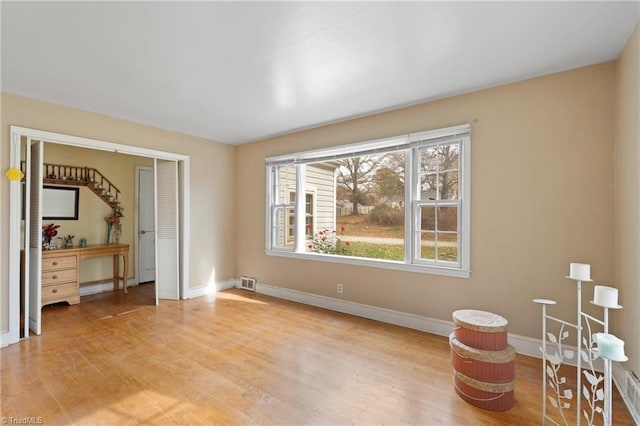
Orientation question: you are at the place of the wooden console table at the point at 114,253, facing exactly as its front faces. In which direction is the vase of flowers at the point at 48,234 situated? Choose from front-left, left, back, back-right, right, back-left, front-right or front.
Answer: right

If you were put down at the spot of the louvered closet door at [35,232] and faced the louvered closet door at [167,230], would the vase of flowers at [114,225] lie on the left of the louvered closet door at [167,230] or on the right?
left

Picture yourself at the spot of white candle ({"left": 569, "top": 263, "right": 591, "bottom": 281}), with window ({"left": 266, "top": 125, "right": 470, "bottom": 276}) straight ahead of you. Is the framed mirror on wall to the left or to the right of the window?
left

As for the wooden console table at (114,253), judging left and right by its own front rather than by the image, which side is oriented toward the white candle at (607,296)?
front

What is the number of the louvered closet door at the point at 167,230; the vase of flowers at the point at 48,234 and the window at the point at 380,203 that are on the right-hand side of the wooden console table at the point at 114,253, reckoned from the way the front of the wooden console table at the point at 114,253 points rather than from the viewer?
1

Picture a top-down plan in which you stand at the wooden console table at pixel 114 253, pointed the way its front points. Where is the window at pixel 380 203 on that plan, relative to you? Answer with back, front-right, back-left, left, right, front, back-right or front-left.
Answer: front-left

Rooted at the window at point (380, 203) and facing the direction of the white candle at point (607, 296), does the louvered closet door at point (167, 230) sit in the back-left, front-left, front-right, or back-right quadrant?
back-right

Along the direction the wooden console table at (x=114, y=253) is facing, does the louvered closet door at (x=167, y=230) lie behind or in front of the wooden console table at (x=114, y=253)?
in front

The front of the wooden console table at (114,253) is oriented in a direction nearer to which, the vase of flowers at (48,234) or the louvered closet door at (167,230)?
the louvered closet door

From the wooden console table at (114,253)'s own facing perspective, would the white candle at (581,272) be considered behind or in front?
in front

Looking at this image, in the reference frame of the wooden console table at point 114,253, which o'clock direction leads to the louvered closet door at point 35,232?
The louvered closet door is roughly at 1 o'clock from the wooden console table.

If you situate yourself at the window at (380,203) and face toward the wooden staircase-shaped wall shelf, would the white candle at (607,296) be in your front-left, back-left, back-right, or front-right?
back-left

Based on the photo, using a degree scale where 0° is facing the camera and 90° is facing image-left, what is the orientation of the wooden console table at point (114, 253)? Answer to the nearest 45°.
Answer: approximately 0°
